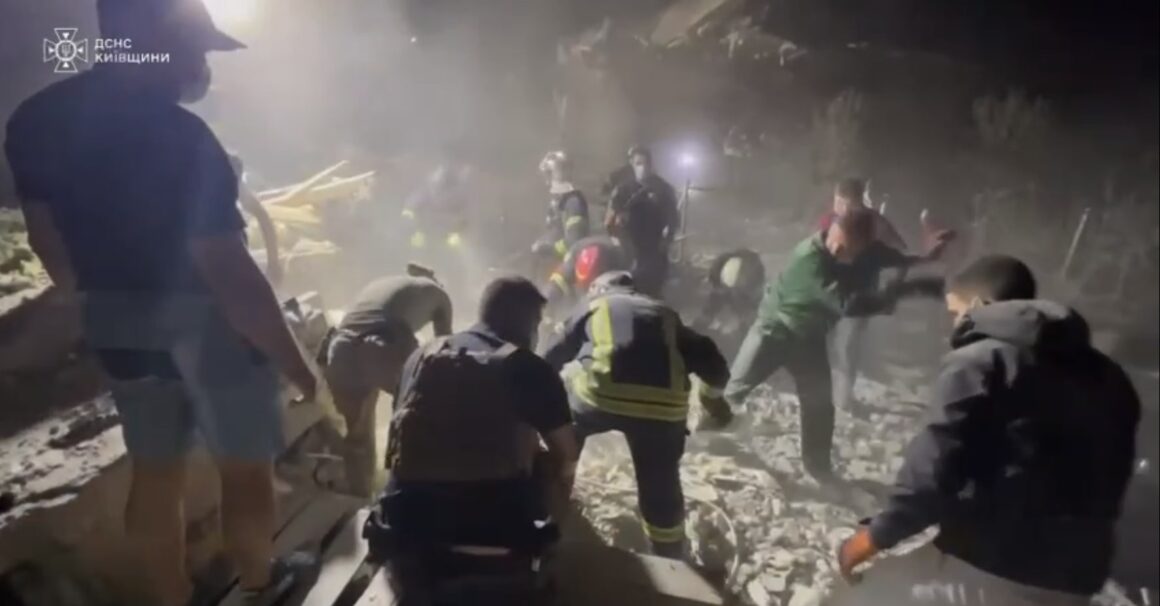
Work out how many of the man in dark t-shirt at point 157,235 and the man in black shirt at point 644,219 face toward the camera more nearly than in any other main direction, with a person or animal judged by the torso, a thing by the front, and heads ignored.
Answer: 1

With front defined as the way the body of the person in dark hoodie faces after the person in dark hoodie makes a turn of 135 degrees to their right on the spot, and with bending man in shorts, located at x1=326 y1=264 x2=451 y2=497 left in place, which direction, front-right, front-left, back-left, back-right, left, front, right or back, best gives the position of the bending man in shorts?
back

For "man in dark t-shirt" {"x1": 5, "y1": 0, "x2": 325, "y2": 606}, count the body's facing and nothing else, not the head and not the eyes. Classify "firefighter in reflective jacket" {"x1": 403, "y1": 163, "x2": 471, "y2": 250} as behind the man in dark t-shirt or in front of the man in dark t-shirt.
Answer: in front

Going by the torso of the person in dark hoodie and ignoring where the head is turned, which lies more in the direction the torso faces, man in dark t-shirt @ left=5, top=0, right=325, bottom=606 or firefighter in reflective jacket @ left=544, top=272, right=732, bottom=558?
the firefighter in reflective jacket

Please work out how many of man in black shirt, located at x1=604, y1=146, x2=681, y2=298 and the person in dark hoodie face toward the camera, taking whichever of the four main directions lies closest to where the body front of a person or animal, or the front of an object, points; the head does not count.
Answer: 1

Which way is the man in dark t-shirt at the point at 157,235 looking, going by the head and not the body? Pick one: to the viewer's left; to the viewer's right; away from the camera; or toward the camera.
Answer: to the viewer's right

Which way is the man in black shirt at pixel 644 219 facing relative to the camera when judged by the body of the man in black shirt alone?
toward the camera

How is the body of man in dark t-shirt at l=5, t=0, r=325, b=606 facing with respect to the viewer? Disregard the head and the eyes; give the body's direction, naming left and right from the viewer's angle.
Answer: facing away from the viewer and to the right of the viewer

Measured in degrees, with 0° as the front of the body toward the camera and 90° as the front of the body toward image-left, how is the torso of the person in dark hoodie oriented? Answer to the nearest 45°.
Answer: approximately 135°

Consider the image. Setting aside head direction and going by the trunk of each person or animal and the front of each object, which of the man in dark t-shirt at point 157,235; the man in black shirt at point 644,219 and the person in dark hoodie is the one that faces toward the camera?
the man in black shirt

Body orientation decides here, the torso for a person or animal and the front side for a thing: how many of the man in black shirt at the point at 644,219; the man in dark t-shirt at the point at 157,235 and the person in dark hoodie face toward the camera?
1

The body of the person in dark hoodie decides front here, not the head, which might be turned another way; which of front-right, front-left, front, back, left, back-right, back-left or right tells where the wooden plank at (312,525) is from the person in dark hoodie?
front-left

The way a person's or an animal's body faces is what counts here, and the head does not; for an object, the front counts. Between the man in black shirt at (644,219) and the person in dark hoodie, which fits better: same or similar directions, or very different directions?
very different directions

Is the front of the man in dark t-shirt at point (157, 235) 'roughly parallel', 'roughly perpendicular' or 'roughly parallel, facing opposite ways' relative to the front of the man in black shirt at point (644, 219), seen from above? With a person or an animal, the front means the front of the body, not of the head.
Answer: roughly parallel, facing opposite ways

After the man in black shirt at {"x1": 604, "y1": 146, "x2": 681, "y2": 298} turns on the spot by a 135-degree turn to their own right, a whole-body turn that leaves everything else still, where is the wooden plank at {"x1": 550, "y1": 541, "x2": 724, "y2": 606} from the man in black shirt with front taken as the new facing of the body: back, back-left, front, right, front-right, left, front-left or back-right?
back-left
